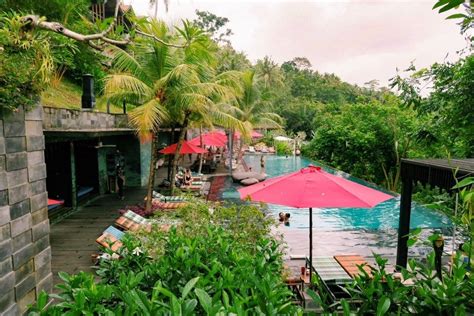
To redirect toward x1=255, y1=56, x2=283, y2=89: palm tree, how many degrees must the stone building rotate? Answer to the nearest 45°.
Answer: approximately 90° to its left

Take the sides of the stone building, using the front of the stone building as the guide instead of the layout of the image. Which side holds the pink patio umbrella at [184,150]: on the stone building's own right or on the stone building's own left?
on the stone building's own left

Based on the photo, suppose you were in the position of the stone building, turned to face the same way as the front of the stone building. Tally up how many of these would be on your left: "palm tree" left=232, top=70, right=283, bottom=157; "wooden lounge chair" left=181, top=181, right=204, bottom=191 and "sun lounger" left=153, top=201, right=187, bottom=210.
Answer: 3

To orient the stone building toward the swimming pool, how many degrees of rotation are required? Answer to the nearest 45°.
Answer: approximately 45° to its left

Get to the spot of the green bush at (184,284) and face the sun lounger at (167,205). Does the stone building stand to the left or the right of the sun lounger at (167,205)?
left

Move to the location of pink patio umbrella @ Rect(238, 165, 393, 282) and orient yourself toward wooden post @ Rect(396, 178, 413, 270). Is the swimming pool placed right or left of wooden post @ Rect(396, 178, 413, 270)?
left

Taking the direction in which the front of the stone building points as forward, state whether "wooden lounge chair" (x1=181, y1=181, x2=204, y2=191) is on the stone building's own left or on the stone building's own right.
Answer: on the stone building's own left

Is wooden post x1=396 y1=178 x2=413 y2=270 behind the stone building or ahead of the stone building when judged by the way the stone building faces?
ahead
